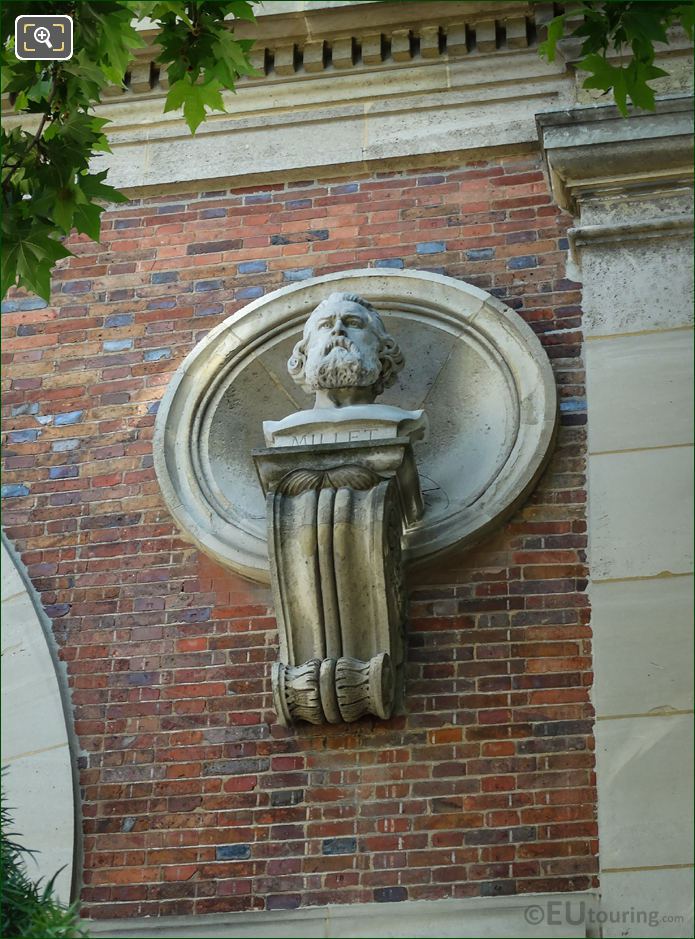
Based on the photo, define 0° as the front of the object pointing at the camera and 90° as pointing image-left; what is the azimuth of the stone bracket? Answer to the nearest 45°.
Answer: approximately 0°

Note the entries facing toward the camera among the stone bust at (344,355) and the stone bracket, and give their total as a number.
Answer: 2

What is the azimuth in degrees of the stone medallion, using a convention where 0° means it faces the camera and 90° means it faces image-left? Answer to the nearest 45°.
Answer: approximately 0°
